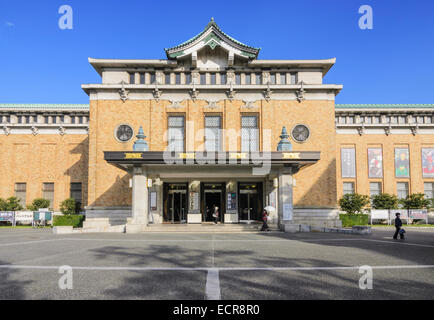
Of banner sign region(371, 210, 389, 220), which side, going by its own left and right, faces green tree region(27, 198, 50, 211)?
right

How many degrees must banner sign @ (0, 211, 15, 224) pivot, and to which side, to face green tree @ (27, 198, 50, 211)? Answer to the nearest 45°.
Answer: approximately 135° to its left

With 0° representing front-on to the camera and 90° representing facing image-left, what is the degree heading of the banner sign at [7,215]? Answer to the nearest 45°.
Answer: approximately 0°

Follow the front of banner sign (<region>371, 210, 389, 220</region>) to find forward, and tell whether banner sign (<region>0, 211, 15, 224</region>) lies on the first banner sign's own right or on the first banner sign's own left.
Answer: on the first banner sign's own right

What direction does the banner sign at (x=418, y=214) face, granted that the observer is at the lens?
facing the viewer

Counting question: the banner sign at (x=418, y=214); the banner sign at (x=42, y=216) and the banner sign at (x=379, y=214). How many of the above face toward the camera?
3

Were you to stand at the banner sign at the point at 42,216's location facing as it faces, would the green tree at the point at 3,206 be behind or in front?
behind

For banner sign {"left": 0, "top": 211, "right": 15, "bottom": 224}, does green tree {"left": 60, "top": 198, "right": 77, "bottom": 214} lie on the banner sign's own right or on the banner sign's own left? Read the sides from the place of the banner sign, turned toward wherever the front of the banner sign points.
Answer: on the banner sign's own left

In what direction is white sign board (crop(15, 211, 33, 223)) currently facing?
toward the camera

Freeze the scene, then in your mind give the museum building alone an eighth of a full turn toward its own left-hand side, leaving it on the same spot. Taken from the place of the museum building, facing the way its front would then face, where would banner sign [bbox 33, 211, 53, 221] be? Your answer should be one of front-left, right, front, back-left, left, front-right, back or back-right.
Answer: back-right

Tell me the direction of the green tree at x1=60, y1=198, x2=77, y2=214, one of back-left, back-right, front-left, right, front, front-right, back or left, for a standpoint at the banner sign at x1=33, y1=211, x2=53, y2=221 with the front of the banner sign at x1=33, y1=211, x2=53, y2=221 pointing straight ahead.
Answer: back-left
